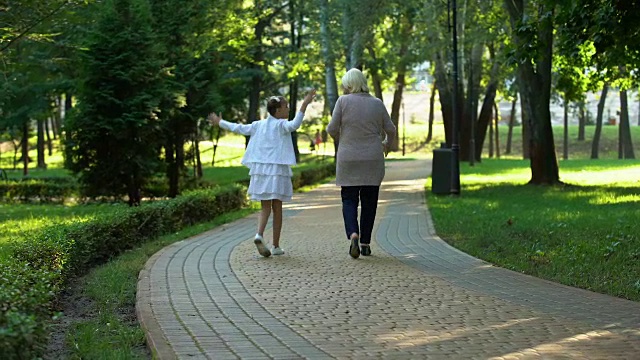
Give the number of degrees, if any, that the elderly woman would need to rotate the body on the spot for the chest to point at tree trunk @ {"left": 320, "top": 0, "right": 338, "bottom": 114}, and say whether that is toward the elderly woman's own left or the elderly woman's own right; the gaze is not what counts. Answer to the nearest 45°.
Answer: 0° — they already face it

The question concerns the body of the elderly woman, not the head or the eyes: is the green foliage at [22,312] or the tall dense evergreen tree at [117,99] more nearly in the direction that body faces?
the tall dense evergreen tree

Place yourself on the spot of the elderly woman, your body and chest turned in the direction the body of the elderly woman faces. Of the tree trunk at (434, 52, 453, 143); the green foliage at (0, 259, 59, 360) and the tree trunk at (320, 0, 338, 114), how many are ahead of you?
2

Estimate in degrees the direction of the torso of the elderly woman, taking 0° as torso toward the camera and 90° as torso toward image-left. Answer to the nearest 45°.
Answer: approximately 180°

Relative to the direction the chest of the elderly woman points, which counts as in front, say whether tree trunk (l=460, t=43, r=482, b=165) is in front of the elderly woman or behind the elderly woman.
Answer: in front

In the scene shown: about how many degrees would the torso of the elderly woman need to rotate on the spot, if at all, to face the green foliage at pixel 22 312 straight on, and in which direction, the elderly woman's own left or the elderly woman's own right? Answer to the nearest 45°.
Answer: approximately 180°

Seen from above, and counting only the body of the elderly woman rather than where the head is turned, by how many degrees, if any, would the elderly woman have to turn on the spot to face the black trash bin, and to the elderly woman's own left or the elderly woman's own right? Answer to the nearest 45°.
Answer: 0° — they already face it

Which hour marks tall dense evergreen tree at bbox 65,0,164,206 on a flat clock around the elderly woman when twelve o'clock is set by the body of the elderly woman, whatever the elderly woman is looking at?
The tall dense evergreen tree is roughly at 11 o'clock from the elderly woman.

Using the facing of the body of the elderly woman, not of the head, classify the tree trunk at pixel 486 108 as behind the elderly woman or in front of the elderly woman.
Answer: in front

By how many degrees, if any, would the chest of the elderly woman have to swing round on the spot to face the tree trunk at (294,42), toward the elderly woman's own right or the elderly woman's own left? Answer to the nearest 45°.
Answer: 0° — they already face it

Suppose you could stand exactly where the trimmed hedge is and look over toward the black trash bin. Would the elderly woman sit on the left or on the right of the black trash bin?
right

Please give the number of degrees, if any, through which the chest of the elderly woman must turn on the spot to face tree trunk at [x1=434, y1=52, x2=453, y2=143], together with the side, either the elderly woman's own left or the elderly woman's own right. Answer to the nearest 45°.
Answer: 0° — they already face it
